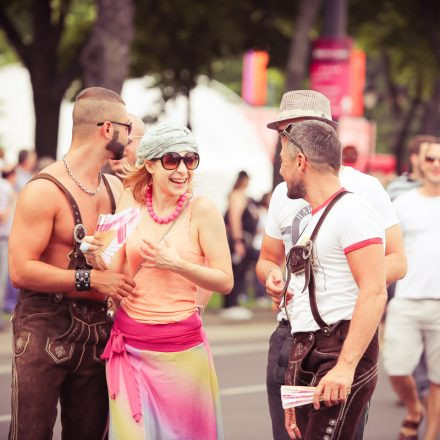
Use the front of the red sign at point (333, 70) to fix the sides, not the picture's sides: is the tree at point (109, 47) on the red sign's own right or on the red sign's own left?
on the red sign's own right

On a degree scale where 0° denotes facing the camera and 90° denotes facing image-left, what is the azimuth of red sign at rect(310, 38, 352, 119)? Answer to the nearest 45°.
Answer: approximately 0°

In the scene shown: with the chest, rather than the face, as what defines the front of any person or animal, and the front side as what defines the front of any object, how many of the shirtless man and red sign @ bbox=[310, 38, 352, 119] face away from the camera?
0

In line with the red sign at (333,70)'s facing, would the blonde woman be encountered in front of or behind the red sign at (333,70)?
in front

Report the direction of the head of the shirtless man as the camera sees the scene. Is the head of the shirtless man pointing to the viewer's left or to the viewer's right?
to the viewer's right

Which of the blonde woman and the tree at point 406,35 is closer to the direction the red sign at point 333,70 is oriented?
the blonde woman

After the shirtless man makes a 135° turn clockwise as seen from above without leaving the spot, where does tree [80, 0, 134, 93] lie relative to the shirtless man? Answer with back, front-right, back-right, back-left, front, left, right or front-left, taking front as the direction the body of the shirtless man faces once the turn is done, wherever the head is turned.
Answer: right

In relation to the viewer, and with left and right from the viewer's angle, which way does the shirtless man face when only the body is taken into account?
facing the viewer and to the right of the viewer
